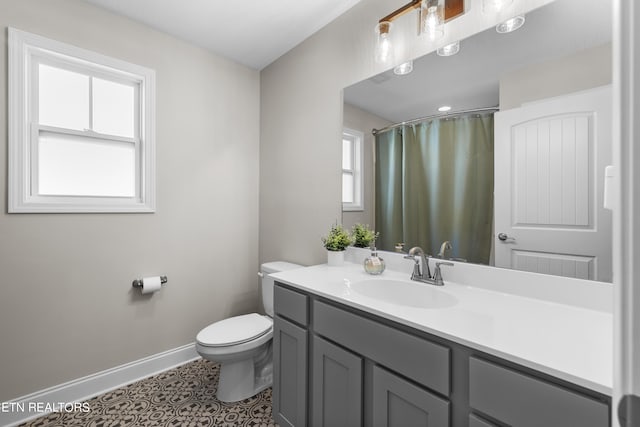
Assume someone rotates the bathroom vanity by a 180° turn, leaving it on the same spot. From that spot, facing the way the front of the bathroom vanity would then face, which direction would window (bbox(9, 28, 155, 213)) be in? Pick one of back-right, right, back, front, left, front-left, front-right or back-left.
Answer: back-left

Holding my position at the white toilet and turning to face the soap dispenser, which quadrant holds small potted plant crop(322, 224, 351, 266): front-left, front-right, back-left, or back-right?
front-left

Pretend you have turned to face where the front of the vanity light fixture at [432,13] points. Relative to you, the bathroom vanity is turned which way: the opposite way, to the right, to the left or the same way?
the same way

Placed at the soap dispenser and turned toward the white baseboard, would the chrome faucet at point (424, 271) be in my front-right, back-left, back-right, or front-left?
back-left

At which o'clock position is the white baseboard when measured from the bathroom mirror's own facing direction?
The white baseboard is roughly at 1 o'clock from the bathroom mirror.

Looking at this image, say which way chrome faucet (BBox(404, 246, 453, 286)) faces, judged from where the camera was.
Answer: facing the viewer and to the left of the viewer

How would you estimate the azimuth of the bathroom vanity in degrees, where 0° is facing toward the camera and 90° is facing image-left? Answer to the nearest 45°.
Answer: approximately 45°

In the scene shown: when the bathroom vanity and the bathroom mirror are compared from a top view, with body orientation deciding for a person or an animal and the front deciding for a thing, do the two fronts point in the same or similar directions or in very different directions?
same or similar directions

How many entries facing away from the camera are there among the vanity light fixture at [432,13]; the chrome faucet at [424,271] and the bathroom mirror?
0

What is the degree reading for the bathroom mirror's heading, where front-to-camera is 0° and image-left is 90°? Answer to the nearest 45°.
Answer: approximately 45°

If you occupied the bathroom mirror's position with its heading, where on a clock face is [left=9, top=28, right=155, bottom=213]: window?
The window is roughly at 1 o'clock from the bathroom mirror.

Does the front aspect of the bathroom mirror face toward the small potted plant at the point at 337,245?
no

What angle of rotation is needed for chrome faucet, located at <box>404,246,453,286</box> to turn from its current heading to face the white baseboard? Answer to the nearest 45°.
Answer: approximately 45° to its right

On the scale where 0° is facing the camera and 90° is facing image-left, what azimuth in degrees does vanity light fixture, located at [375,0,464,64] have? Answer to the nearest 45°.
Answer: approximately 45°

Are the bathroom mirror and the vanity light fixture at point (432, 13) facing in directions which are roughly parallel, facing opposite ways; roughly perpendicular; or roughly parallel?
roughly parallel
